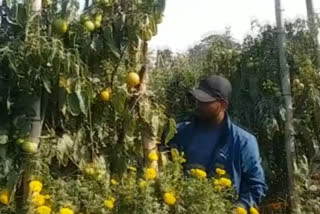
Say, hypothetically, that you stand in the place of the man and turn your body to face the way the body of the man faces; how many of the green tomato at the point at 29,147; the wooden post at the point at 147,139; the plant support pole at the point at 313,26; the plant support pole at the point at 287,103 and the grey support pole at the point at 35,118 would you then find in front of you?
3

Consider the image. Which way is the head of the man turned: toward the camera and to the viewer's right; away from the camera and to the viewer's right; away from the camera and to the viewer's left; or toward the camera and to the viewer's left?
toward the camera and to the viewer's left

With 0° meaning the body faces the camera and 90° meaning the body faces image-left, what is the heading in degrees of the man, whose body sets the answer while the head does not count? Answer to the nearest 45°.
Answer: approximately 45°

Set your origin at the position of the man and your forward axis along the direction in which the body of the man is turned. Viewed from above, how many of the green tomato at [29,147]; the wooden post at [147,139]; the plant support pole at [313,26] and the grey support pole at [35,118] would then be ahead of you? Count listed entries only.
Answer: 3

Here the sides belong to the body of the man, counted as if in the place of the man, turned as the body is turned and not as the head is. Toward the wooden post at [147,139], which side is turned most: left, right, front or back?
front

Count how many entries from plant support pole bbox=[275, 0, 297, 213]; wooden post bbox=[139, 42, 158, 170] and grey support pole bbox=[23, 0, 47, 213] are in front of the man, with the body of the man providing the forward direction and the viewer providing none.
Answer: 2

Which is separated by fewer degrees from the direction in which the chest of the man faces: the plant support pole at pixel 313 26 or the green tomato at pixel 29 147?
the green tomato

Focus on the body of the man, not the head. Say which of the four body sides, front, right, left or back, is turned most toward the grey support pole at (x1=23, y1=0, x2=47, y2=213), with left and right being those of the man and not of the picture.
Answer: front

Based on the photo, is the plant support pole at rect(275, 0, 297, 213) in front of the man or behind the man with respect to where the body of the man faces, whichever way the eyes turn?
behind

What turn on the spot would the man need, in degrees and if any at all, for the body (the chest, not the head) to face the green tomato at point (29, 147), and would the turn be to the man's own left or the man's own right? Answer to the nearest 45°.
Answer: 0° — they already face it
